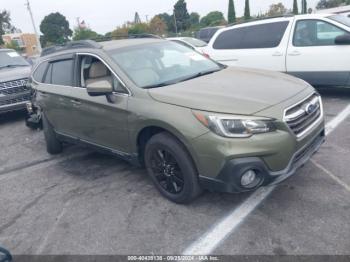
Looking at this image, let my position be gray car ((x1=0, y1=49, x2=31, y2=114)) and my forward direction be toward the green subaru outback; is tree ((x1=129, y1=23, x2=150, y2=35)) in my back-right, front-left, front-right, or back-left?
back-left

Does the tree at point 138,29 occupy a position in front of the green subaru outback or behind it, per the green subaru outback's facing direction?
behind

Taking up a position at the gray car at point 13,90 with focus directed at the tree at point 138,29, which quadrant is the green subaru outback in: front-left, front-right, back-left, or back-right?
back-right

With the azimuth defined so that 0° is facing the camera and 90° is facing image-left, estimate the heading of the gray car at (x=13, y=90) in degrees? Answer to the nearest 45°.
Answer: approximately 315°

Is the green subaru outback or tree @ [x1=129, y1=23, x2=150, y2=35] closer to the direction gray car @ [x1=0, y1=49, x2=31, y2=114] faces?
the green subaru outback

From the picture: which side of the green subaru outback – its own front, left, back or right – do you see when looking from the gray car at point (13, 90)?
back

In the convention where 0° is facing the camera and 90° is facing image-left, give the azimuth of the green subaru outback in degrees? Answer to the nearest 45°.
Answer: approximately 315°

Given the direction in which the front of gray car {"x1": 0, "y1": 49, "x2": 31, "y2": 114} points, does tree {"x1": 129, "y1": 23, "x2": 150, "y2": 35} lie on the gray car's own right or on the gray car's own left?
on the gray car's own left

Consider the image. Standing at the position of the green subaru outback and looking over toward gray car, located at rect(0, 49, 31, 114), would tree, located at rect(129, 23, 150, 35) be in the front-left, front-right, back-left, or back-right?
front-right

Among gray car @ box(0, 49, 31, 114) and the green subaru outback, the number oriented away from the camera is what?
0
